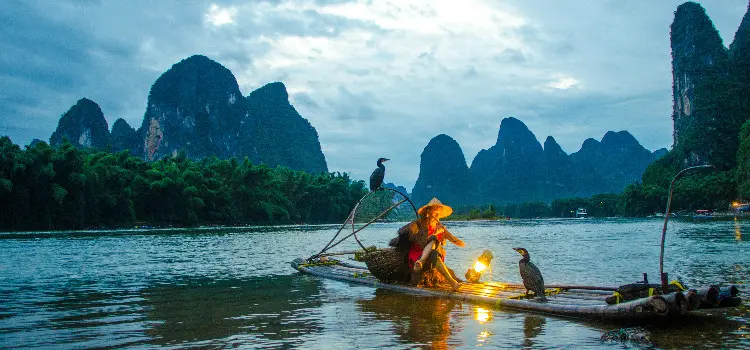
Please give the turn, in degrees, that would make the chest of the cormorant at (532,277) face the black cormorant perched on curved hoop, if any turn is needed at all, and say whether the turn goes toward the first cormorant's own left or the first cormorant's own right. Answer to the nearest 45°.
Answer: approximately 45° to the first cormorant's own right

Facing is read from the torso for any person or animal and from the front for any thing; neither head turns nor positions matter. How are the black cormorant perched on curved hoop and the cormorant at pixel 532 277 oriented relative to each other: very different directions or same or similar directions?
very different directions

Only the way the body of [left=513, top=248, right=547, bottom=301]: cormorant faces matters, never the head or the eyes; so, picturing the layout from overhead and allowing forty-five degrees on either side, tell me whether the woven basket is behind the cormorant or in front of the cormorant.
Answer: in front

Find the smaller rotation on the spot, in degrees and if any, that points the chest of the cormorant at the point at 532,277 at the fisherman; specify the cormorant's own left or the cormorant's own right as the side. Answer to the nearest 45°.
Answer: approximately 45° to the cormorant's own right

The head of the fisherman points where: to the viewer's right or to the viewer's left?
to the viewer's right

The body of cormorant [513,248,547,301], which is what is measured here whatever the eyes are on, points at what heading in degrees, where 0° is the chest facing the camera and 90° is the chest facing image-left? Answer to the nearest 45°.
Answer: approximately 90°
